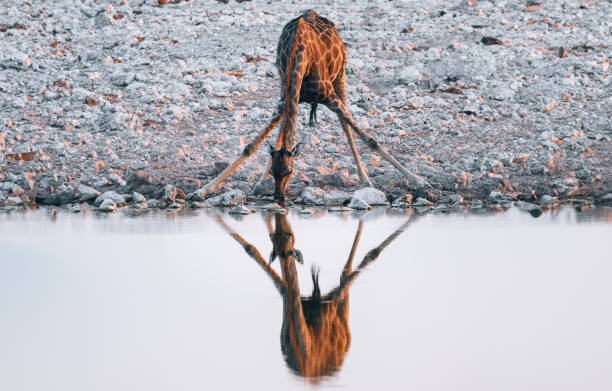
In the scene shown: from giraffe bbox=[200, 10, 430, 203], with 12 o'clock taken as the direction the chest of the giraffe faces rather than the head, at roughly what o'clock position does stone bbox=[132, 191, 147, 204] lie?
The stone is roughly at 3 o'clock from the giraffe.

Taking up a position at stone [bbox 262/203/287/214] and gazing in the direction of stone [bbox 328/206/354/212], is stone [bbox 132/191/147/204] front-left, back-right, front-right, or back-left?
back-left

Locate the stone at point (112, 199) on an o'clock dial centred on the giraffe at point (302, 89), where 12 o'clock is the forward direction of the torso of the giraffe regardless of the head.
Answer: The stone is roughly at 3 o'clock from the giraffe.

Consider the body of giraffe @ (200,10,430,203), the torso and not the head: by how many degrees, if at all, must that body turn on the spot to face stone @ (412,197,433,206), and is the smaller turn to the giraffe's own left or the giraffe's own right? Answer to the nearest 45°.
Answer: approximately 90° to the giraffe's own left

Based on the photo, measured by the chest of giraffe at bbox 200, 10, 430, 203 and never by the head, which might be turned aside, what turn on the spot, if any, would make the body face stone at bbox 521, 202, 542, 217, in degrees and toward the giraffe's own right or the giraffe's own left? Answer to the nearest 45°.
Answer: approximately 90° to the giraffe's own left

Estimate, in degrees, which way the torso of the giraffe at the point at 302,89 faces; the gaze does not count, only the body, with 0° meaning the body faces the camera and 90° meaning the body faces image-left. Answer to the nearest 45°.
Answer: approximately 0°

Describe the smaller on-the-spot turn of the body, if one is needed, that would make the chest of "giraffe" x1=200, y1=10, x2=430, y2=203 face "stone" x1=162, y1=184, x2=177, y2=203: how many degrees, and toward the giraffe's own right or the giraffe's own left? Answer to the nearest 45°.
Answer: approximately 90° to the giraffe's own right

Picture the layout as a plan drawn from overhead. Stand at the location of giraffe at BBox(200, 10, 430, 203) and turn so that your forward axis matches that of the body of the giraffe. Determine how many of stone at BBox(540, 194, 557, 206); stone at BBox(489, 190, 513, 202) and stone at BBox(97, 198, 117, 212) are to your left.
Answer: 2

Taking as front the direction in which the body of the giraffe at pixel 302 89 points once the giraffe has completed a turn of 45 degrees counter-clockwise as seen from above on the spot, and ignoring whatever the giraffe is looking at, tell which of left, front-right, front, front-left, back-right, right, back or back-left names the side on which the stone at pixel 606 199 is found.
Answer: front-left

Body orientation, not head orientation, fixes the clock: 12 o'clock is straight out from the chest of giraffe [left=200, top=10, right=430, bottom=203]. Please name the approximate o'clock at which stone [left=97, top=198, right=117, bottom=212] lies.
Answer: The stone is roughly at 3 o'clock from the giraffe.

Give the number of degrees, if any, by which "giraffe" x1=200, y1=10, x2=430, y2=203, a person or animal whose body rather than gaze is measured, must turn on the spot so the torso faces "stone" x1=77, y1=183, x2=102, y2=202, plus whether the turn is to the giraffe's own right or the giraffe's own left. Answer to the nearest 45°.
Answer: approximately 90° to the giraffe's own right

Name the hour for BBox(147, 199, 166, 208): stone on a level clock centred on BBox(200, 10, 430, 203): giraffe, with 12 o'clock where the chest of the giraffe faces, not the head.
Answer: The stone is roughly at 3 o'clock from the giraffe.

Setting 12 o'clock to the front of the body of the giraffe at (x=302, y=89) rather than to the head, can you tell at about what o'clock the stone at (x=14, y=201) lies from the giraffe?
The stone is roughly at 3 o'clock from the giraffe.
